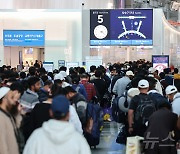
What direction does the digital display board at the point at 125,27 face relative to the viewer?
toward the camera

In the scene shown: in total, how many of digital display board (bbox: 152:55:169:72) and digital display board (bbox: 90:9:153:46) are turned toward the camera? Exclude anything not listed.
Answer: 2

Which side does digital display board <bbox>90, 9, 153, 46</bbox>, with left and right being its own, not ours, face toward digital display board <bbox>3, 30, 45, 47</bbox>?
right

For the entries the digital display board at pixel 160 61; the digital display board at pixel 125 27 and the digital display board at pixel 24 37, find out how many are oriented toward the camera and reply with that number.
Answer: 3

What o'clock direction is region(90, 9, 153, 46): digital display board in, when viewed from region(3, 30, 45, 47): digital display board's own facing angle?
region(90, 9, 153, 46): digital display board is roughly at 9 o'clock from region(3, 30, 45, 47): digital display board.

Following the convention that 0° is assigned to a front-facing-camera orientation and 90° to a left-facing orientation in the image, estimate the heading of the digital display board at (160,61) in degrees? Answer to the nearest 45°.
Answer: approximately 0°

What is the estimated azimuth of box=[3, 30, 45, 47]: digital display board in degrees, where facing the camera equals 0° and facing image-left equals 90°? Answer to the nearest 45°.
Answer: approximately 0°

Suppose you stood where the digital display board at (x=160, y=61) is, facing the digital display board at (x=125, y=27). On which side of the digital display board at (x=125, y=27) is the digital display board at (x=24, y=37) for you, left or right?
left

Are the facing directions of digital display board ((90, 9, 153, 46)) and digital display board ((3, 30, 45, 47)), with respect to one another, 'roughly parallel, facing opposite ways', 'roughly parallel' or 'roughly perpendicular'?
roughly parallel

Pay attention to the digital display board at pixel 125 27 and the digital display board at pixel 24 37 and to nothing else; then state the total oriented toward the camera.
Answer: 2
